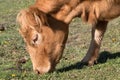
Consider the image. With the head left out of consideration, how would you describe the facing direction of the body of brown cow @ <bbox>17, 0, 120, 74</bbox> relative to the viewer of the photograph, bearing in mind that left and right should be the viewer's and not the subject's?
facing to the left of the viewer
